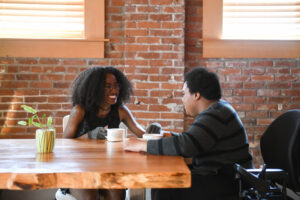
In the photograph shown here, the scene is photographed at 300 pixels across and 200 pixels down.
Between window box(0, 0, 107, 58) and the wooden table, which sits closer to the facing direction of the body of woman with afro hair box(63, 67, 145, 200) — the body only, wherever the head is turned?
the wooden table

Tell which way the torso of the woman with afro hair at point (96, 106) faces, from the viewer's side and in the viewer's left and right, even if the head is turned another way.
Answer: facing the viewer and to the right of the viewer

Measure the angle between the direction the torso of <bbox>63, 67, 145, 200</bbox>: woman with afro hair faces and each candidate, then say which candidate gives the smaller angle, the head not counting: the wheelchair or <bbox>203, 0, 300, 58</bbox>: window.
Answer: the wheelchair

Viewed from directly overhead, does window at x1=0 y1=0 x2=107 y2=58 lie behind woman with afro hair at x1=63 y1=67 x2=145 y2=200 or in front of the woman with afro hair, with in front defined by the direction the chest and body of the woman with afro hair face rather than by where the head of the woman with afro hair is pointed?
behind

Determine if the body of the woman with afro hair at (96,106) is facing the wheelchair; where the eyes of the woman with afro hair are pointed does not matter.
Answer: yes

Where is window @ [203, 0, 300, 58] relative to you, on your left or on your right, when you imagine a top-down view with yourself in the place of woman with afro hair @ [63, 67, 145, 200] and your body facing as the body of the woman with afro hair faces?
on your left

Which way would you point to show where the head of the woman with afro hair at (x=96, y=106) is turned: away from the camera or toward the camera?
toward the camera
